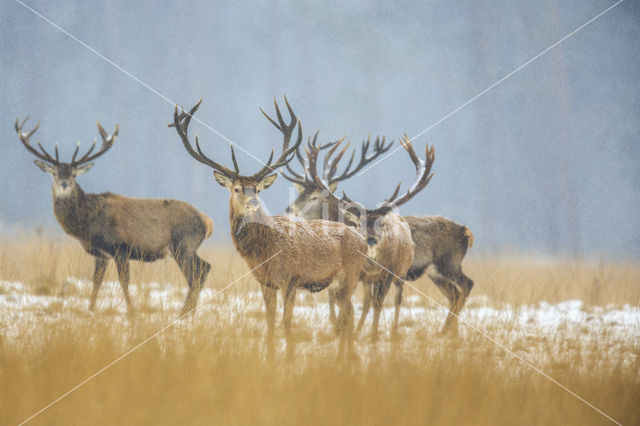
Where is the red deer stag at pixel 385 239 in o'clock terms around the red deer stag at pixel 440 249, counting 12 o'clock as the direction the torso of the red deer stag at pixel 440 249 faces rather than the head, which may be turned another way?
the red deer stag at pixel 385 239 is roughly at 10 o'clock from the red deer stag at pixel 440 249.

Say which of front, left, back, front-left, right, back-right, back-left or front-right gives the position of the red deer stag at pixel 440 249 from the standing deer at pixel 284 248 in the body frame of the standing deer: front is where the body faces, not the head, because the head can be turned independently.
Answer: back

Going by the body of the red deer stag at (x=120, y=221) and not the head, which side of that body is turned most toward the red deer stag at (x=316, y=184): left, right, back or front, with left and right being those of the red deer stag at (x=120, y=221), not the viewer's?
back

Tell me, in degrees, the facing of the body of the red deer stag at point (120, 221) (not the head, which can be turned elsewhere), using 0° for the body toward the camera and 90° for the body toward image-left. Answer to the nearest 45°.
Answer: approximately 90°

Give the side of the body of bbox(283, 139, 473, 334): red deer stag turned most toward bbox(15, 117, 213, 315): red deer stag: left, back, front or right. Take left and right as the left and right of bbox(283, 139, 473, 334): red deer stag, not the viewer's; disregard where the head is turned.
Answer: front

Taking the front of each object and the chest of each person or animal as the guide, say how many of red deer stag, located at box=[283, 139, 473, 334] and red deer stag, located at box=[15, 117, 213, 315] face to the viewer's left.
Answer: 2

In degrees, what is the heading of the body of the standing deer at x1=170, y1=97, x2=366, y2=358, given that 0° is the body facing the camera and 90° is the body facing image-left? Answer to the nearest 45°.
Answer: approximately 45°

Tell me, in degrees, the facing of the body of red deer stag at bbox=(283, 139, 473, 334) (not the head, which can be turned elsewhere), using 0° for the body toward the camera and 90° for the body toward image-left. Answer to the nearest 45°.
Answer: approximately 90°

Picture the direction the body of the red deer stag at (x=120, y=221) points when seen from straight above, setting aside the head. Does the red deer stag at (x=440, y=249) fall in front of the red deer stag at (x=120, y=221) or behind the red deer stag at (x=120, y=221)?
behind

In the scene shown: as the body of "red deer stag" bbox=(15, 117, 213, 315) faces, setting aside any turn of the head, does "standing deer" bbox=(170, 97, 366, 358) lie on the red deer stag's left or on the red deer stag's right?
on the red deer stag's left
